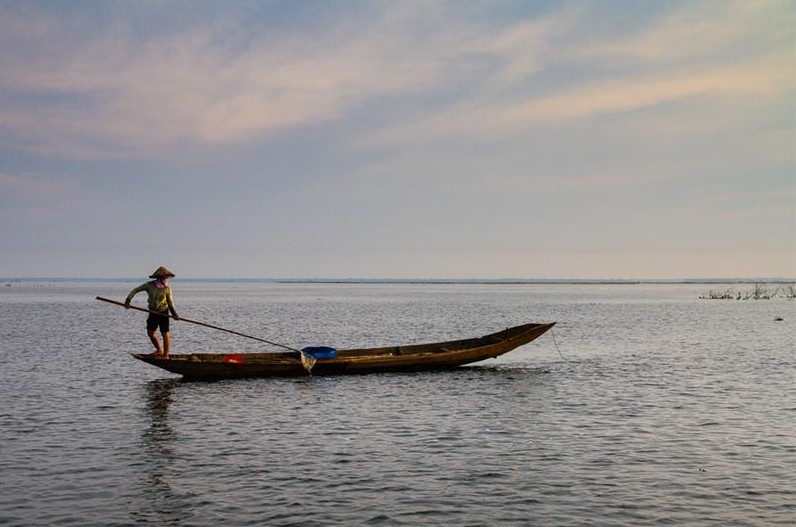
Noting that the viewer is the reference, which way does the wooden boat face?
facing to the right of the viewer
